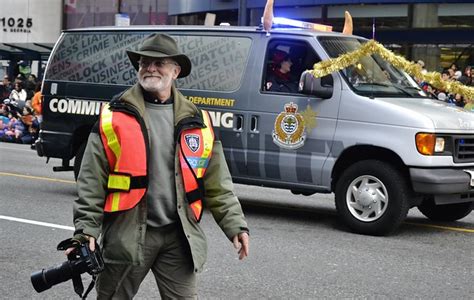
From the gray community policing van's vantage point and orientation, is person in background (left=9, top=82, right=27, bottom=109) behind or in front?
behind

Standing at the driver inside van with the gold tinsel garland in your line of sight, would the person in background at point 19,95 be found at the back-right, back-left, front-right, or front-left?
back-left

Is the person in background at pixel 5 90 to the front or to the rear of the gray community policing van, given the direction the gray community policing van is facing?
to the rear

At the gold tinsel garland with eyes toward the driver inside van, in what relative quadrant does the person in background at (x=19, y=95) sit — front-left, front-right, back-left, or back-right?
front-right

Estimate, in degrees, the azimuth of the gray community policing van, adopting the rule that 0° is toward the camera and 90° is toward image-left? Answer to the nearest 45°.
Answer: approximately 315°
